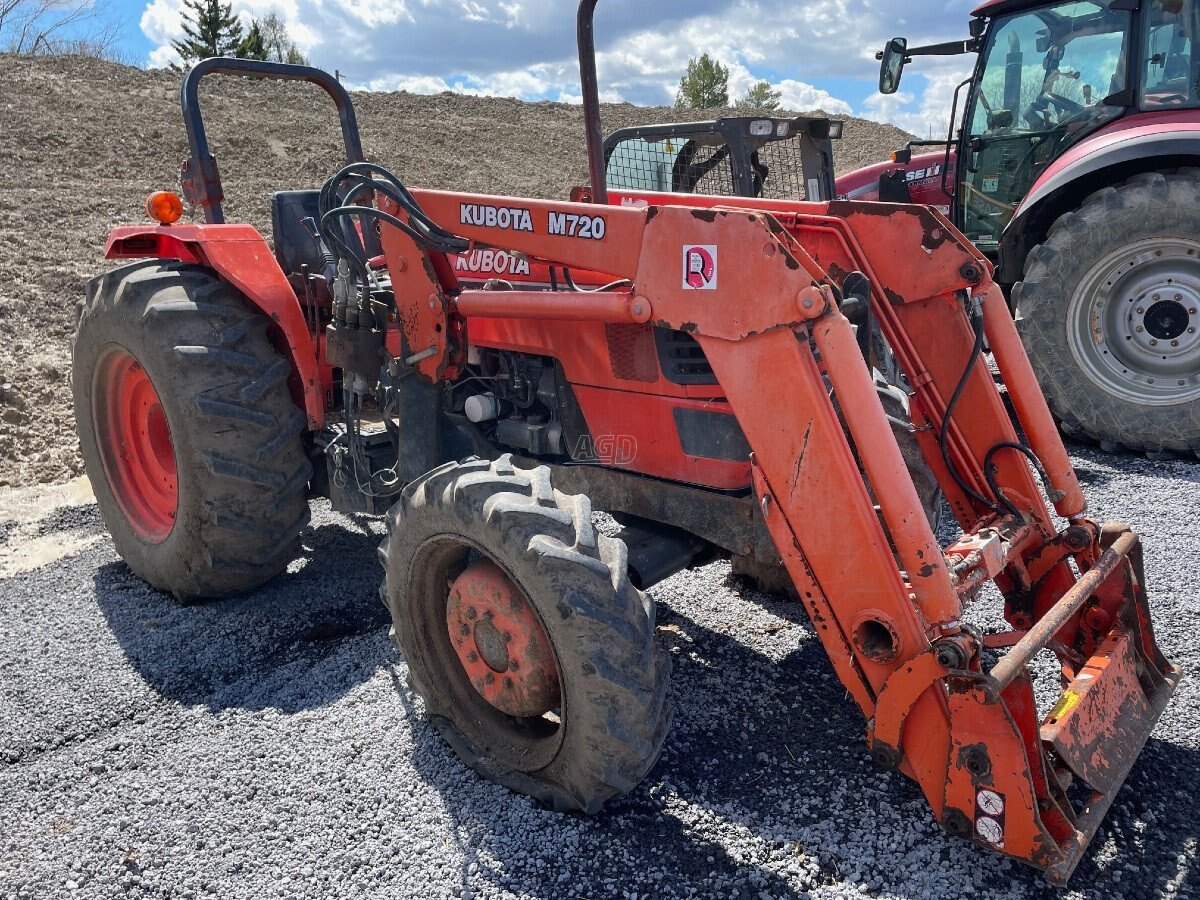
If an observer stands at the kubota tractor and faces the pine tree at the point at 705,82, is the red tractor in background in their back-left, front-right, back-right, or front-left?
front-right

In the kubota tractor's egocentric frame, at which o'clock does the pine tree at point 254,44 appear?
The pine tree is roughly at 7 o'clock from the kubota tractor.

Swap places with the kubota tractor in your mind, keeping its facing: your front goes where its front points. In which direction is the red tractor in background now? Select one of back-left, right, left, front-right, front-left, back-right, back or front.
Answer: left

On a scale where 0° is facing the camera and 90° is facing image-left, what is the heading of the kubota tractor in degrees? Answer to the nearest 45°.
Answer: approximately 315°

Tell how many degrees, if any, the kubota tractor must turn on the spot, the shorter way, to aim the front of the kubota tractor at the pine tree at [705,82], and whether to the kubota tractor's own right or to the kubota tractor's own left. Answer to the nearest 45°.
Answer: approximately 135° to the kubota tractor's own left

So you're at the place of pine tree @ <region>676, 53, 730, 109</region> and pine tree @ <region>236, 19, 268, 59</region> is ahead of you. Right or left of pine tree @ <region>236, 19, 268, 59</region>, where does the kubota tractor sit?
left
